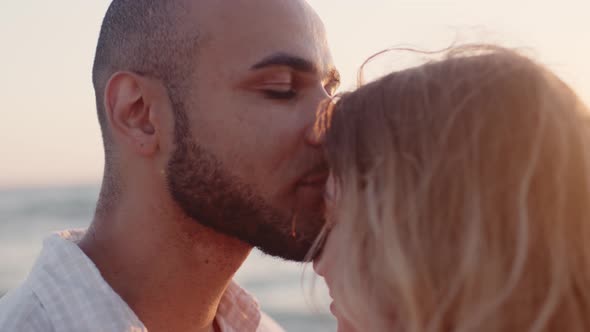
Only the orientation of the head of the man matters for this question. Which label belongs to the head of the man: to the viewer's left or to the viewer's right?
to the viewer's right

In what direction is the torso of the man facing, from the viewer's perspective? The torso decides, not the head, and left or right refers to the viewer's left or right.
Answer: facing the viewer and to the right of the viewer
